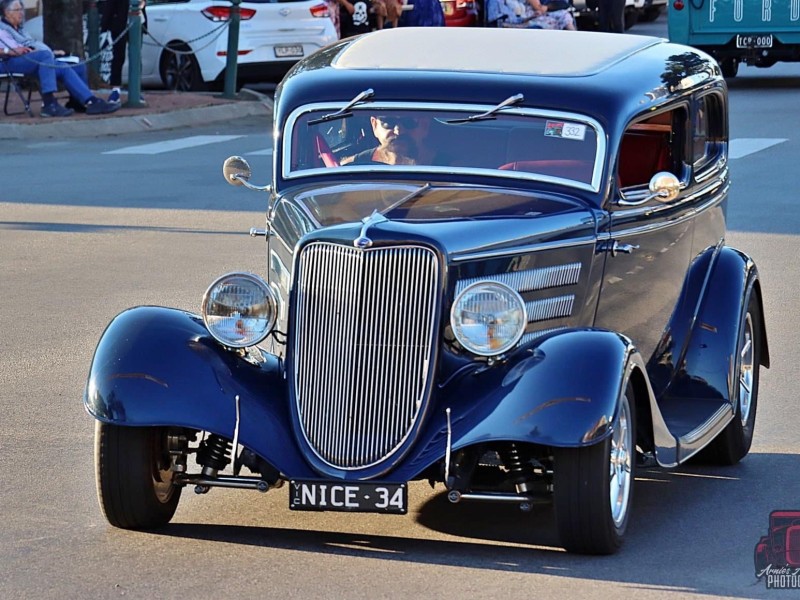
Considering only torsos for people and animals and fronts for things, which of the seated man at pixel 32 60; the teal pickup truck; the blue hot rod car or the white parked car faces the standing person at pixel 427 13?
the seated man

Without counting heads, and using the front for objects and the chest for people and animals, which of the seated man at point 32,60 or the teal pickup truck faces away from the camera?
the teal pickup truck

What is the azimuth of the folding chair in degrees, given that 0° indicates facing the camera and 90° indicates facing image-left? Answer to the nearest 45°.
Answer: approximately 270°

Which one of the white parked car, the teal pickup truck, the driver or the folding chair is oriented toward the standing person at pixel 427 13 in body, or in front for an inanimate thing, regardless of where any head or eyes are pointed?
the folding chair

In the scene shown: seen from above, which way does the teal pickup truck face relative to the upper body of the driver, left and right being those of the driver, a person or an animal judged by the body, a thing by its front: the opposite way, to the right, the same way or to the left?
the opposite way

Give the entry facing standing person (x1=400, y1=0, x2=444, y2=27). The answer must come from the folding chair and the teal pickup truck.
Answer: the folding chair

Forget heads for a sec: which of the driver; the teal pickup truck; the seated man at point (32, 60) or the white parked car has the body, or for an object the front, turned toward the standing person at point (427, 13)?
the seated man

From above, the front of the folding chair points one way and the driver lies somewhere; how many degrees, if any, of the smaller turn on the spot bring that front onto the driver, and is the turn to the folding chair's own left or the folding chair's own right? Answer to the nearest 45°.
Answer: approximately 90° to the folding chair's own right

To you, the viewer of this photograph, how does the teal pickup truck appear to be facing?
facing away from the viewer

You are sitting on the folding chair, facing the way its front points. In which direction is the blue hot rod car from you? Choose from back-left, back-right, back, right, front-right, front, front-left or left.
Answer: right

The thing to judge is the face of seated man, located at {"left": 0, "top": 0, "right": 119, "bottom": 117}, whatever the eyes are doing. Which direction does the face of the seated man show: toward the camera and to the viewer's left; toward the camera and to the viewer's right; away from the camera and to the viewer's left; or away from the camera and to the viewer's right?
toward the camera and to the viewer's right

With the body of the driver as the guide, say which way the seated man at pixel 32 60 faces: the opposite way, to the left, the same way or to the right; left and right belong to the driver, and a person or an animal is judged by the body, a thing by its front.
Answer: to the left

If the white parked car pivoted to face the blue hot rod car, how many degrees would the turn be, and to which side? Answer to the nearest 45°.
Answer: approximately 135° to its left

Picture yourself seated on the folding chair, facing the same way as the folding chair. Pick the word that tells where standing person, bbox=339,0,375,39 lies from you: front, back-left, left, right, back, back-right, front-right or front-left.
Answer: front-left

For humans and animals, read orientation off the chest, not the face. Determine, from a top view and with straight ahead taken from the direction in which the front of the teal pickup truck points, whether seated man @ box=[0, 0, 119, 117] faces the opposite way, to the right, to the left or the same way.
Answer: to the right

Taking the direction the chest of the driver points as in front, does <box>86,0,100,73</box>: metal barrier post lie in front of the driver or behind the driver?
behind
